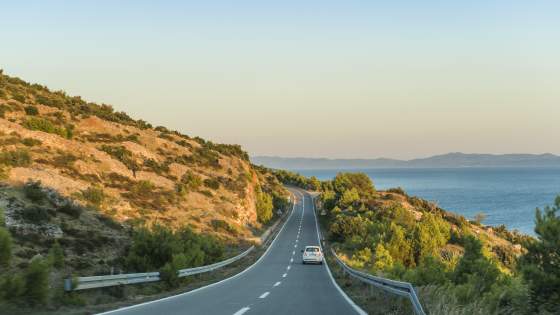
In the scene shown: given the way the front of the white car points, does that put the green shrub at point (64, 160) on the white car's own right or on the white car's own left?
on the white car's own left

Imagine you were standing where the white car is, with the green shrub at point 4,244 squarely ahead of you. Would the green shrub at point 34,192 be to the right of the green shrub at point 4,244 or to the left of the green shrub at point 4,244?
right

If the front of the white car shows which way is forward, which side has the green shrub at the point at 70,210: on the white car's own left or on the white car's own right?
on the white car's own left

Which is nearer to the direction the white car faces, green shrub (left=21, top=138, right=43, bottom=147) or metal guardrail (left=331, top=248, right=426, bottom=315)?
the green shrub

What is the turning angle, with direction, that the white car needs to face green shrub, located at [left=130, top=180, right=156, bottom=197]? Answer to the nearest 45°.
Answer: approximately 45° to its left

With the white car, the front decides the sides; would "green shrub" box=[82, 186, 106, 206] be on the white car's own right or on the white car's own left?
on the white car's own left

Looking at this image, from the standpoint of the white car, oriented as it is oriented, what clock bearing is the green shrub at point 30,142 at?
The green shrub is roughly at 9 o'clock from the white car.

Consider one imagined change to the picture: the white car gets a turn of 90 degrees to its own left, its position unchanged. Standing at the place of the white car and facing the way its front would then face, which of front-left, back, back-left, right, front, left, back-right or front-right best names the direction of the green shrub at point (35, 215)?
front-left

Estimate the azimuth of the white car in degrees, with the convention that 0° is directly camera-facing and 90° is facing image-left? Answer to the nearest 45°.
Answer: approximately 180°

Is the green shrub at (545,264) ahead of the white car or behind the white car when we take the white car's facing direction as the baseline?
behind

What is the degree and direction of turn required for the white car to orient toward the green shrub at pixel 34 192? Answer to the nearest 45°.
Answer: approximately 135° to its left

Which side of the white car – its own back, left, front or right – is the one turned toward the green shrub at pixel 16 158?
left

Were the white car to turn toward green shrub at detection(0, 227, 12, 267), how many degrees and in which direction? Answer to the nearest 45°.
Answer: approximately 180°
